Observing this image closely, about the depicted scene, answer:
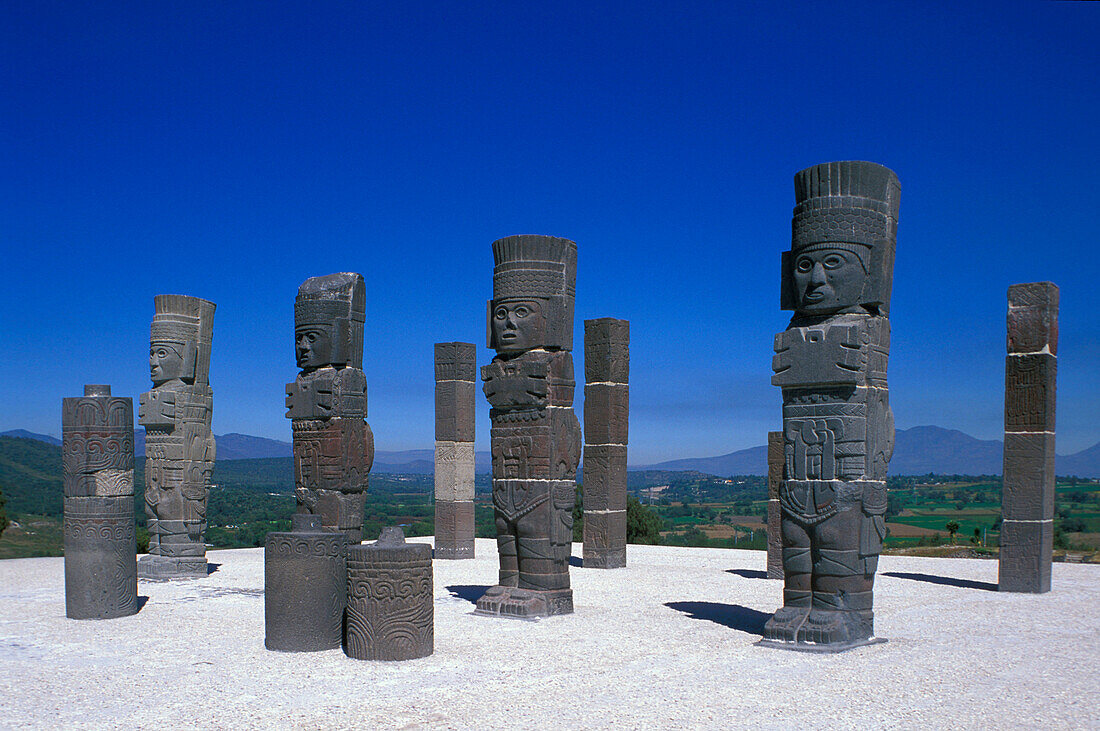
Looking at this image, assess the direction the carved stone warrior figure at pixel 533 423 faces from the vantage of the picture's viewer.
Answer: facing the viewer and to the left of the viewer

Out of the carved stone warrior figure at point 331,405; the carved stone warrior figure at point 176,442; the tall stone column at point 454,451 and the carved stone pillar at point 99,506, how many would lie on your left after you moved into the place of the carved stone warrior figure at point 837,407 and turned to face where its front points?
0

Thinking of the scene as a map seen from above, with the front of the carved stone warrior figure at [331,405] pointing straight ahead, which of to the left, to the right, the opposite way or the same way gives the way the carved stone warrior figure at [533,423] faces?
the same way

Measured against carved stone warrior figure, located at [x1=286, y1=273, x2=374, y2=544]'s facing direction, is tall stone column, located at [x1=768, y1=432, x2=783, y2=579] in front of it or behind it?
behind

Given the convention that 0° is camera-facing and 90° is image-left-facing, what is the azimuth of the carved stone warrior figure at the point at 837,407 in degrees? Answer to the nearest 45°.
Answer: approximately 45°

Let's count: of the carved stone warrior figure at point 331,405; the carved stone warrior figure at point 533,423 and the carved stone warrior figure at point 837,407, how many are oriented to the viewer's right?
0

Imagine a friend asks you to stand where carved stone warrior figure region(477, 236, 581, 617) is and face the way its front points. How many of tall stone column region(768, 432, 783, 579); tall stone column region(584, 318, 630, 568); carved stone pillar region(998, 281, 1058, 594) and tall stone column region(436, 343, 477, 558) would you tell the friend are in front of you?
0

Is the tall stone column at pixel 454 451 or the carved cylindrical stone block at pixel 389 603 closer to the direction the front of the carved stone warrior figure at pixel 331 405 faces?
the carved cylindrical stone block

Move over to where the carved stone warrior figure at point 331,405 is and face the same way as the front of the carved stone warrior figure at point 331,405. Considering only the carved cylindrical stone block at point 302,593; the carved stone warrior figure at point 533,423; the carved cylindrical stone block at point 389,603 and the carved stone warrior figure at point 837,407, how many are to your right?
0

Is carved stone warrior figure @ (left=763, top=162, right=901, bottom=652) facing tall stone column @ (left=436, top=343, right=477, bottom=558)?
no

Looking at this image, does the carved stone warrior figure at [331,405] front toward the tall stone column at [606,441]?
no

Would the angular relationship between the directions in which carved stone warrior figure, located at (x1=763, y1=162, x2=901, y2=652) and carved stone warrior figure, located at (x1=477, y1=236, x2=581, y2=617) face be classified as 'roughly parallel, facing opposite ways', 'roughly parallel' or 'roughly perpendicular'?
roughly parallel

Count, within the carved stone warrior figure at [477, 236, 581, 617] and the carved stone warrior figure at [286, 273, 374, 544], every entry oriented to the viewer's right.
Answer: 0

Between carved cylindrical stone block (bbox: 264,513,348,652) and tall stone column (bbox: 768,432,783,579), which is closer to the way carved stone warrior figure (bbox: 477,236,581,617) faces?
the carved cylindrical stone block

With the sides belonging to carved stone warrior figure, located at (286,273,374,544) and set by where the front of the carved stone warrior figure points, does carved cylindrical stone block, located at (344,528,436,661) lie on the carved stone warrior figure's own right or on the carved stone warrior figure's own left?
on the carved stone warrior figure's own left
